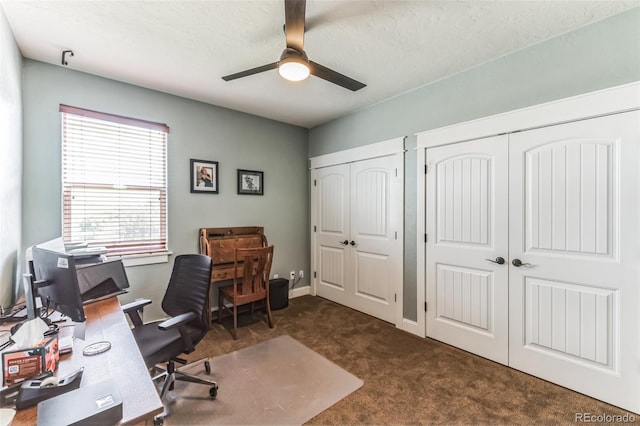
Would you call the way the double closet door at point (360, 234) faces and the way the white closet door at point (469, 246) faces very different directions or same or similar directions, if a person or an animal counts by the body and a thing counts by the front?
same or similar directions

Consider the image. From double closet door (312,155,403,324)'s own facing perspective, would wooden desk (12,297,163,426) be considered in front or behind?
in front

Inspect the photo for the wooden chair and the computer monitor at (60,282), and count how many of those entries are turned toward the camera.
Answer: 0

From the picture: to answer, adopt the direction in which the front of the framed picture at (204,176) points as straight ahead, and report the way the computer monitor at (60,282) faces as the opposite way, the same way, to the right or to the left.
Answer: to the left

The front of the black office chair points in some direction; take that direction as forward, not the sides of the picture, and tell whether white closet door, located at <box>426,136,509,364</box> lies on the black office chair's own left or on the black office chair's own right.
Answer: on the black office chair's own left

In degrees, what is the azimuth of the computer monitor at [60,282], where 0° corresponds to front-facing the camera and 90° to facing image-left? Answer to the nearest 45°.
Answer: approximately 225°

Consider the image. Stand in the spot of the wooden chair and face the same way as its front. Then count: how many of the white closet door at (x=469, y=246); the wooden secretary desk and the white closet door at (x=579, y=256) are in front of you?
1

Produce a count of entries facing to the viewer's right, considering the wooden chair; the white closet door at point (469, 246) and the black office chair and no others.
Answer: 0

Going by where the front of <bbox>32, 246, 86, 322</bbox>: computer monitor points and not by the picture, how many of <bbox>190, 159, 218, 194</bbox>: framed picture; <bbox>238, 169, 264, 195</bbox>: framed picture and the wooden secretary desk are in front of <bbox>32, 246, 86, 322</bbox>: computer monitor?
3

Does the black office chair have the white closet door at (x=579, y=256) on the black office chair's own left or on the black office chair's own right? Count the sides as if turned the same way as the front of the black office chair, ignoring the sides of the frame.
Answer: on the black office chair's own left

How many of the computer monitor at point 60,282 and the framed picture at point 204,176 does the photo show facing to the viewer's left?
0

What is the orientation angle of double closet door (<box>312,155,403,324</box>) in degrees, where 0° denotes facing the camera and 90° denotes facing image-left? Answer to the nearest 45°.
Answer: approximately 45°
